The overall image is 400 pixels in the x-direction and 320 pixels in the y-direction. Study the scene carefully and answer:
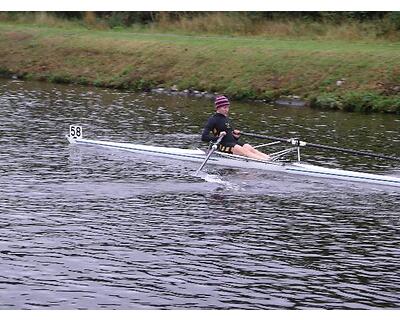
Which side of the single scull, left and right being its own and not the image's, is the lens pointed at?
left

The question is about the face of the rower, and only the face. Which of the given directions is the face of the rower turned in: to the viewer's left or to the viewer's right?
to the viewer's right
